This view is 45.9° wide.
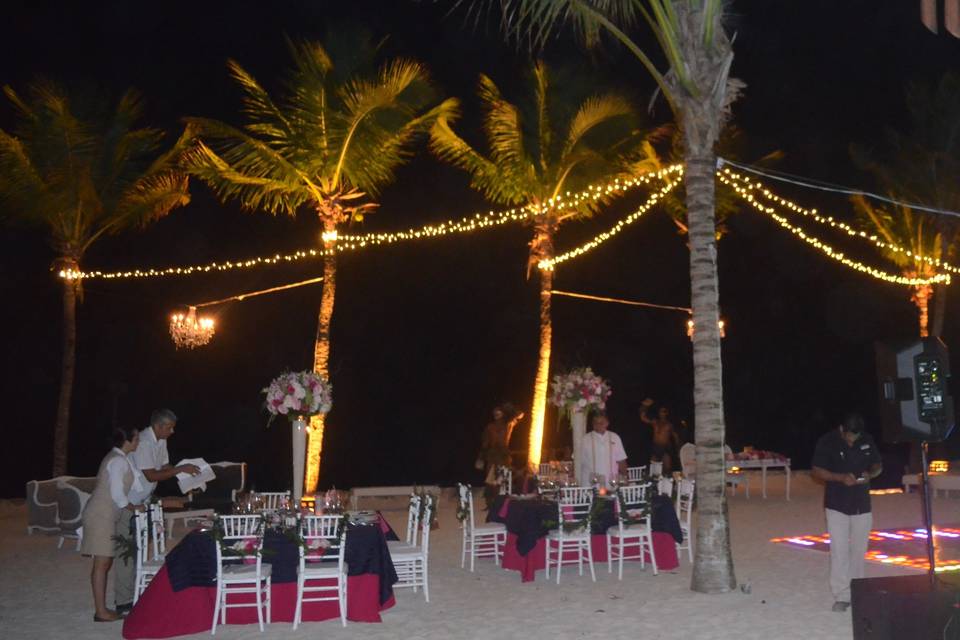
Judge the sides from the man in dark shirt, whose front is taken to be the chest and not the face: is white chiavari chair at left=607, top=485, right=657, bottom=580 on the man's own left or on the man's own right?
on the man's own right

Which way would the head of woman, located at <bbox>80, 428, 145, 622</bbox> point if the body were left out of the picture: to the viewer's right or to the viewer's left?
to the viewer's right

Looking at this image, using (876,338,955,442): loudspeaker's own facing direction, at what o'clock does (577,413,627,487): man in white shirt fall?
The man in white shirt is roughly at 12 o'clock from the loudspeaker.

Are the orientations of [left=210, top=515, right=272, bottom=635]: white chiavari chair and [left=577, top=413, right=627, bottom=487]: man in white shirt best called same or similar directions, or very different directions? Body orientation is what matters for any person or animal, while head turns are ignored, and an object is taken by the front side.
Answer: very different directions

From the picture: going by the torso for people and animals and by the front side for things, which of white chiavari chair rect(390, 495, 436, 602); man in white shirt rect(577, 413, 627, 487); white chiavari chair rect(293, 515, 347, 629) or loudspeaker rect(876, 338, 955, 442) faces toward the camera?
the man in white shirt

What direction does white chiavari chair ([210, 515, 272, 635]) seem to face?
away from the camera

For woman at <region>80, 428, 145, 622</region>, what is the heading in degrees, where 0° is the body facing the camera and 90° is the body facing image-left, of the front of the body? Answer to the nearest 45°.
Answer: approximately 270°

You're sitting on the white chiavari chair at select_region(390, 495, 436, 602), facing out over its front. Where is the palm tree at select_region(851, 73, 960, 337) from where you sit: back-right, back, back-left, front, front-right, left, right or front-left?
back-right

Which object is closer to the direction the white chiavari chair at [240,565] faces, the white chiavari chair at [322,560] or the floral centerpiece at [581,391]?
the floral centerpiece

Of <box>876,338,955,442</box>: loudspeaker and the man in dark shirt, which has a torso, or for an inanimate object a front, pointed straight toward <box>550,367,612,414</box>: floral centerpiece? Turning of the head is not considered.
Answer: the loudspeaker

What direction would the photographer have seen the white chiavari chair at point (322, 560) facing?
facing away from the viewer

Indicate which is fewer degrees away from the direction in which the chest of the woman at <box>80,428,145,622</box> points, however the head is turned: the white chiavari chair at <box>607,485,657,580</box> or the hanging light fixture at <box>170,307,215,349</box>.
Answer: the white chiavari chair

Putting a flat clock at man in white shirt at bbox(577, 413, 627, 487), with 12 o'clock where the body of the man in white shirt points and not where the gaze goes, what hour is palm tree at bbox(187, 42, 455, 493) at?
The palm tree is roughly at 4 o'clock from the man in white shirt.

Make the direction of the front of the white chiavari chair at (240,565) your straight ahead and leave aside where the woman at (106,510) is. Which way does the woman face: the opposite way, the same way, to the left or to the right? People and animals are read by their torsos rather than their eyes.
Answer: to the right
